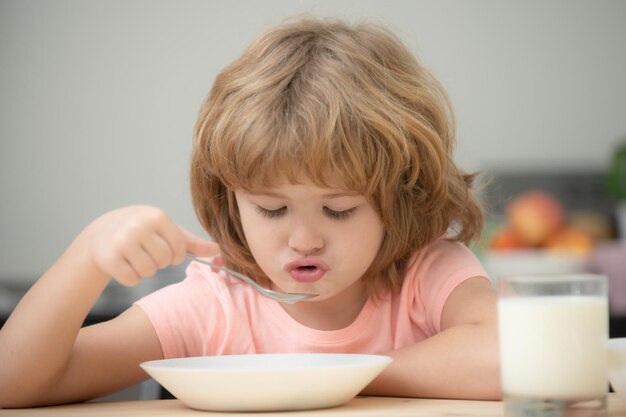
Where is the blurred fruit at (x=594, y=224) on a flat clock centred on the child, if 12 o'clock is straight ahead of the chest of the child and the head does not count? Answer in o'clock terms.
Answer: The blurred fruit is roughly at 7 o'clock from the child.

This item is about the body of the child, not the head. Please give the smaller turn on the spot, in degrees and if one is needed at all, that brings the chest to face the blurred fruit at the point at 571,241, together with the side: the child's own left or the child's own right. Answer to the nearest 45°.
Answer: approximately 135° to the child's own left

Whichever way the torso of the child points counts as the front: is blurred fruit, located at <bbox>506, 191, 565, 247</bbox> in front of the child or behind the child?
behind

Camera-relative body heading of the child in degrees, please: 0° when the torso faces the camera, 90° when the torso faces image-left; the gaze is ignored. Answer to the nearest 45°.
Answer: approximately 0°
